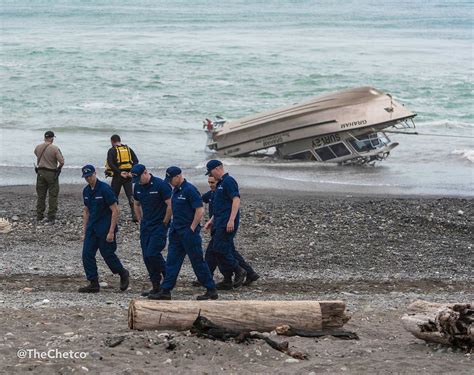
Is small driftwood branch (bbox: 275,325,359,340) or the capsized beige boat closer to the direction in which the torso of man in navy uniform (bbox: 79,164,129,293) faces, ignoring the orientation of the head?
the small driftwood branch

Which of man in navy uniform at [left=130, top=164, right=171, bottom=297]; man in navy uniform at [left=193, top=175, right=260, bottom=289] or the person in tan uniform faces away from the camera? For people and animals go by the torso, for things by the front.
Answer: the person in tan uniform

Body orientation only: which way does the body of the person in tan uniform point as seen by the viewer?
away from the camera

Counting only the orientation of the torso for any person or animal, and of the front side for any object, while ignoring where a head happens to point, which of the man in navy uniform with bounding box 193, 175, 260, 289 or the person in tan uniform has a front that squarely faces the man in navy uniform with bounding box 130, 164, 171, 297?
the man in navy uniform with bounding box 193, 175, 260, 289

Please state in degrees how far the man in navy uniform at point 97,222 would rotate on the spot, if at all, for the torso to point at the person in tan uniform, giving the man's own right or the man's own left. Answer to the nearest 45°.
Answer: approximately 135° to the man's own right

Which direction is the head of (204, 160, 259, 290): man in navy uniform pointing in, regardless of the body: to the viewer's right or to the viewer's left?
to the viewer's left

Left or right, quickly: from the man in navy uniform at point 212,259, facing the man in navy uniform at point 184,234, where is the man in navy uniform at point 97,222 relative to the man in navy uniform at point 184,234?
right

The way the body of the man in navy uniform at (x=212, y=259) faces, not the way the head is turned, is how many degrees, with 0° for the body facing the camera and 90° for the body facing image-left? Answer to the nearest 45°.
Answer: approximately 45°

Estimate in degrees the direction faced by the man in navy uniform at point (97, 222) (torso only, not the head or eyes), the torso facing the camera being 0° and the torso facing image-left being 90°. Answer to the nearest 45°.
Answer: approximately 45°

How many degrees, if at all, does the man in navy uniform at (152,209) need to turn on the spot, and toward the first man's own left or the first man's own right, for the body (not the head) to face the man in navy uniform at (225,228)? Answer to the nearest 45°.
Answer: approximately 135° to the first man's own left

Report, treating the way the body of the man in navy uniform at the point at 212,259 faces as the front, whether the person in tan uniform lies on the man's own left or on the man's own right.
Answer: on the man's own right

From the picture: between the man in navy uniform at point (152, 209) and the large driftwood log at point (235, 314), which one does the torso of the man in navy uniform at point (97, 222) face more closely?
the large driftwood log

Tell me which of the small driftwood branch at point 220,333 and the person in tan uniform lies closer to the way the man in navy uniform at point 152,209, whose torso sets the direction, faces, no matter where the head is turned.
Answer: the small driftwood branch
